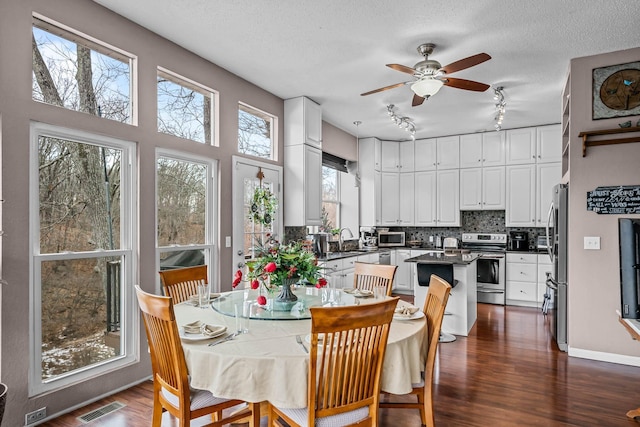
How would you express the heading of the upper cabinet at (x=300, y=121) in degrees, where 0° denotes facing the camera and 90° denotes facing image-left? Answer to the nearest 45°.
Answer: approximately 315°

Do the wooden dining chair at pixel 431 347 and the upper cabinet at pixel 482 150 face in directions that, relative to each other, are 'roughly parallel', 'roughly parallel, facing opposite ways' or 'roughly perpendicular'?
roughly perpendicular

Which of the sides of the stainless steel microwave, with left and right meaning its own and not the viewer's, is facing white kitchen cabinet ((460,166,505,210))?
left

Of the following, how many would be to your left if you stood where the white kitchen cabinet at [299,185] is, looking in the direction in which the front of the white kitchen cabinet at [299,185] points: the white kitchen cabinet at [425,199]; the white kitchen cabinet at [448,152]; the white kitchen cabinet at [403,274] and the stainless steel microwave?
4

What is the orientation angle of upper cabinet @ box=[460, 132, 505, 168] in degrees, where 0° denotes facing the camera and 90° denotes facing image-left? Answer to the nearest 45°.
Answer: approximately 0°

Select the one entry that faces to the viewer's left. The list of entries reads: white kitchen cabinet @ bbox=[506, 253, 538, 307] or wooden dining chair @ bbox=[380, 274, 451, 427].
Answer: the wooden dining chair

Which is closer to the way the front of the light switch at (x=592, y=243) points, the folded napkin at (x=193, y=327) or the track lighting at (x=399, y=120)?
the folded napkin

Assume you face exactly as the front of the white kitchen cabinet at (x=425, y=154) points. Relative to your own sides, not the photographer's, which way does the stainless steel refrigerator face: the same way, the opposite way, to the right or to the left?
to the right

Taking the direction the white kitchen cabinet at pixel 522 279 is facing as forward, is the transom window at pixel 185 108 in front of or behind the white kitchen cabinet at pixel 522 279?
in front

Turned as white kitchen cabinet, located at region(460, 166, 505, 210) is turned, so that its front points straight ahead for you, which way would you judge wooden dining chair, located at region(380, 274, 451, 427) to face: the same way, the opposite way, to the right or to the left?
to the right

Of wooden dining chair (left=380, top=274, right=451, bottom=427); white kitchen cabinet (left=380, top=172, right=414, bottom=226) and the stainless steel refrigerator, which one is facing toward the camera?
the white kitchen cabinet

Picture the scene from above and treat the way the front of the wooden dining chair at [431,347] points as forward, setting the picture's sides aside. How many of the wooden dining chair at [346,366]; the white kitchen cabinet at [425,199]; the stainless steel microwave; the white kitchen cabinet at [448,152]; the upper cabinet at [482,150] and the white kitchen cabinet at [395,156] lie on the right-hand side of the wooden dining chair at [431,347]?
5

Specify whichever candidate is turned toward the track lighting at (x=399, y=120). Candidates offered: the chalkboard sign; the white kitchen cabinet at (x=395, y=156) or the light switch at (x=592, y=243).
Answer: the white kitchen cabinet

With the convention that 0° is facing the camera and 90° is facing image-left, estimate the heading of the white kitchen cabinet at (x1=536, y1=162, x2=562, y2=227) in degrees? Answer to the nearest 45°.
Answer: approximately 0°

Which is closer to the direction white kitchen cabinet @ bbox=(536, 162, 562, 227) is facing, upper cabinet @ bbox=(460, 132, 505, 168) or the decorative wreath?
the decorative wreath

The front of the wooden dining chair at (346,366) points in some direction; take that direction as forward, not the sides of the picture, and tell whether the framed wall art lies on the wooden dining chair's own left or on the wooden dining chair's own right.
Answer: on the wooden dining chair's own right

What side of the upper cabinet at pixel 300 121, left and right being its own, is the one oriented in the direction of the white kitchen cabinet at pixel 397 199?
left
